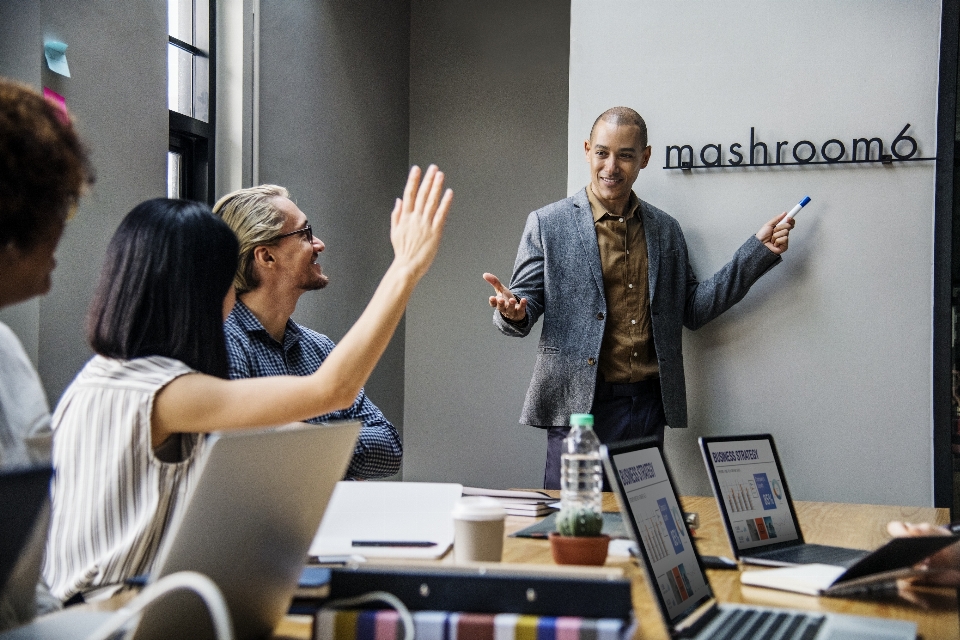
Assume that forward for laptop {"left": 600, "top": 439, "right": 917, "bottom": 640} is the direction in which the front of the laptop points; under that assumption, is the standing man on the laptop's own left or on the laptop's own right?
on the laptop's own left

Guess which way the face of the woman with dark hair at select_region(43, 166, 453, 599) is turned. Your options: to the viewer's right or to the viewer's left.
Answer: to the viewer's right

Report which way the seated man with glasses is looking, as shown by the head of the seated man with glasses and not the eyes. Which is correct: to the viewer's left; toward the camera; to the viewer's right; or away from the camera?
to the viewer's right

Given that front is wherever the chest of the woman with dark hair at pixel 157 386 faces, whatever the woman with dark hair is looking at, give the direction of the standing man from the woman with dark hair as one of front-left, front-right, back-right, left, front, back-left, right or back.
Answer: front

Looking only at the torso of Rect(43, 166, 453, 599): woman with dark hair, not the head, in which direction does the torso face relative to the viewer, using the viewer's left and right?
facing away from the viewer and to the right of the viewer

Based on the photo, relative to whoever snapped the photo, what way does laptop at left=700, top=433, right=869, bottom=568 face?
facing the viewer and to the right of the viewer

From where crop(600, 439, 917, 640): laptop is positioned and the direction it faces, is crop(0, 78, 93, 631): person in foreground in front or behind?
behind

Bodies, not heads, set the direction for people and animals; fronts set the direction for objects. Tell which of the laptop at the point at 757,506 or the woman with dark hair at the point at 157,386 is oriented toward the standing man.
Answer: the woman with dark hair

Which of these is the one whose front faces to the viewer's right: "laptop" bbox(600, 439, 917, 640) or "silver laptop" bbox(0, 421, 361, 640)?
the laptop

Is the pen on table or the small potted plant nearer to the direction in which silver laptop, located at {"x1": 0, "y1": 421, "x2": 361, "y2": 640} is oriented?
the pen on table
